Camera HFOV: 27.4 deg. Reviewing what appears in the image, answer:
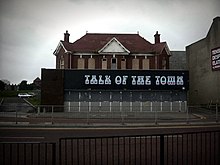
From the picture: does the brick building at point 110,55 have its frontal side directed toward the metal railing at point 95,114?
yes

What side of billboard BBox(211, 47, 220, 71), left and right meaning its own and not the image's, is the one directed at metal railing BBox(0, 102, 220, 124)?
front

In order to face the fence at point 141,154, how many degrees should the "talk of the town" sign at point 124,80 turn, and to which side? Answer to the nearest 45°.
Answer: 0° — it already faces it

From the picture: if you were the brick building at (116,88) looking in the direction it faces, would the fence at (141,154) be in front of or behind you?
in front

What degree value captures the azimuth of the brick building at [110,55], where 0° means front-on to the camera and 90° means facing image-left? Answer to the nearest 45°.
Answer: approximately 0°

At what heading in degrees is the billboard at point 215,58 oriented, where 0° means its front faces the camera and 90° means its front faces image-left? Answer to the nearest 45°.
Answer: approximately 45°

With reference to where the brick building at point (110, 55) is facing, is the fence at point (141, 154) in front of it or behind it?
in front

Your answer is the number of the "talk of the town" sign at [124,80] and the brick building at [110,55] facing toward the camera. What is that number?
2
